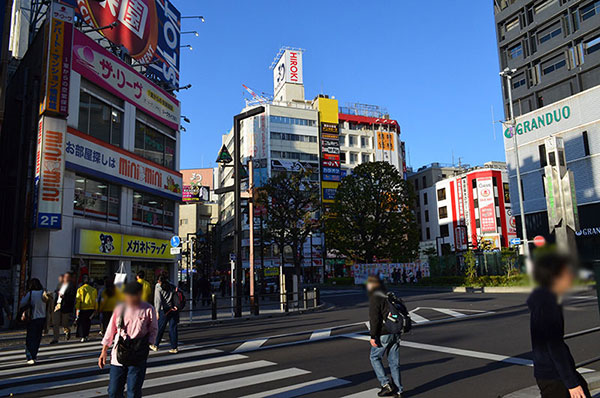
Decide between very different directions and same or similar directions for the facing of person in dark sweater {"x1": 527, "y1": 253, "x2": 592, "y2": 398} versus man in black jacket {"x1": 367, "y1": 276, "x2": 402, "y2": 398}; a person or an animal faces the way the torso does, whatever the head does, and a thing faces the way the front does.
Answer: very different directions

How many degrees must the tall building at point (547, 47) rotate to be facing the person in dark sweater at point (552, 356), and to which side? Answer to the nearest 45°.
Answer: approximately 45° to its left

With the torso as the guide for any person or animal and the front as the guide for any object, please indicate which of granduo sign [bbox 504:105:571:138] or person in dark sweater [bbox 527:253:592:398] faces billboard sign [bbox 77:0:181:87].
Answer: the granduo sign

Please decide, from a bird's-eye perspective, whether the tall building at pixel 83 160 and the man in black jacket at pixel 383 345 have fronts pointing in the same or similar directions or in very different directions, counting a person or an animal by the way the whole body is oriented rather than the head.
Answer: very different directions

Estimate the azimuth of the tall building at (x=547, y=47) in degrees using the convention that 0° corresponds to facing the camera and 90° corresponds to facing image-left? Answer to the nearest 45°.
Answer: approximately 45°

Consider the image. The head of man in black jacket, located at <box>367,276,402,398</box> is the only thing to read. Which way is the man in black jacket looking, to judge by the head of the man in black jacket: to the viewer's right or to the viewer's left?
to the viewer's left

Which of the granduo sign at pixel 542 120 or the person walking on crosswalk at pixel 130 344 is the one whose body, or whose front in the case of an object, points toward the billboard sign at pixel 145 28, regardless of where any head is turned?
the granduo sign

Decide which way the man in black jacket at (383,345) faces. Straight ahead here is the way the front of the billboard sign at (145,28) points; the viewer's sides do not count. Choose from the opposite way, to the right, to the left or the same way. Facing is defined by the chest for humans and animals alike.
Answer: the opposite way
